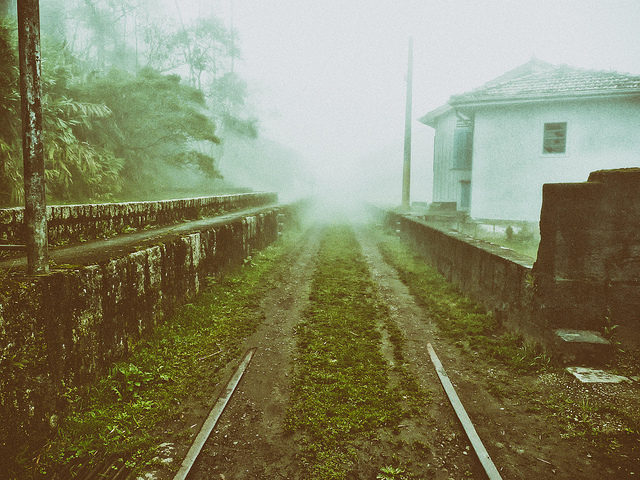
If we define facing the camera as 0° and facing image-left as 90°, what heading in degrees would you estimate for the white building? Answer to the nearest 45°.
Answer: approximately 90°

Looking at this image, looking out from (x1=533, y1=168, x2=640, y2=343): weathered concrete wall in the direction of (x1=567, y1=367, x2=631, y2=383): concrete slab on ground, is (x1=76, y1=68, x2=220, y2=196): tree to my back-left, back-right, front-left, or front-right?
back-right

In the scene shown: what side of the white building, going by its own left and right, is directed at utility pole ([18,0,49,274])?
left

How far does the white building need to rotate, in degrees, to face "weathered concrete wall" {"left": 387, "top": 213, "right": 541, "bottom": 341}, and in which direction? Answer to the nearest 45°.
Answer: approximately 90° to its left

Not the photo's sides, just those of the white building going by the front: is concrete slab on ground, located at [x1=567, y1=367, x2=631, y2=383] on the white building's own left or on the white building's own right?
on the white building's own left
